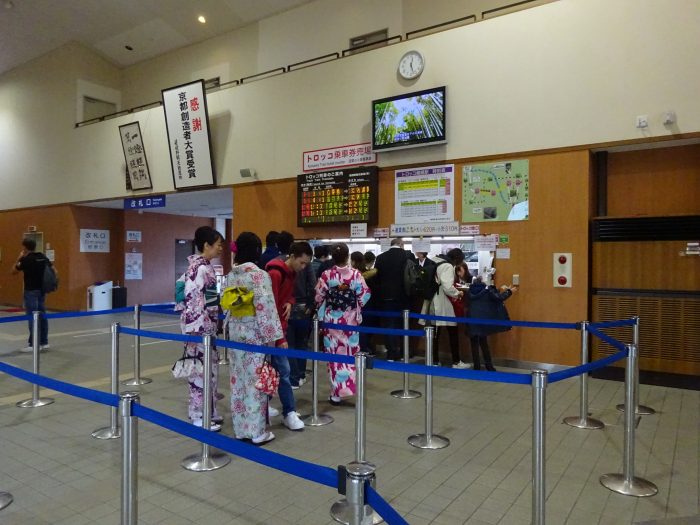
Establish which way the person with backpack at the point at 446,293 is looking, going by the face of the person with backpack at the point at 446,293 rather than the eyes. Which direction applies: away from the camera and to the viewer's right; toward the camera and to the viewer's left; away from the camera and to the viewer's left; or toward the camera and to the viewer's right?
away from the camera and to the viewer's right

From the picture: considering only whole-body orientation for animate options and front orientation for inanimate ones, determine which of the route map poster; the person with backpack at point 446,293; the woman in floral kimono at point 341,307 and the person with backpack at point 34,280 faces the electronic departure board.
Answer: the woman in floral kimono

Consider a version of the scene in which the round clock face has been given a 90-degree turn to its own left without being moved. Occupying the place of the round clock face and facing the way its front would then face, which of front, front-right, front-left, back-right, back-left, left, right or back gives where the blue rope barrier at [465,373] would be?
front-right

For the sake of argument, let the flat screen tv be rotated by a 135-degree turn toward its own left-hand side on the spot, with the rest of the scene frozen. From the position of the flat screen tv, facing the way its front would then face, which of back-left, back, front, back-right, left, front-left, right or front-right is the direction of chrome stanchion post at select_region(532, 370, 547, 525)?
right

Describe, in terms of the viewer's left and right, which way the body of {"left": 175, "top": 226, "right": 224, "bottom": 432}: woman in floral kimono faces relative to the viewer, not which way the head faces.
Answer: facing to the right of the viewer

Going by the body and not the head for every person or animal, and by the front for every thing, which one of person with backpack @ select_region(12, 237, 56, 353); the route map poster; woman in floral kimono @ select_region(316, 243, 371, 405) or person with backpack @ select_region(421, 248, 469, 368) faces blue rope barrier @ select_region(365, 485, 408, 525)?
the route map poster

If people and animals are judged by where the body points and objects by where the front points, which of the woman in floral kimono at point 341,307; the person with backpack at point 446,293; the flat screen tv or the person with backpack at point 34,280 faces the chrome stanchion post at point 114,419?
the flat screen tv

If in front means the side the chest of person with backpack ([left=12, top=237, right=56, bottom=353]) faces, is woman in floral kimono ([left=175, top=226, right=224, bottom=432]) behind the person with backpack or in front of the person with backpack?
behind

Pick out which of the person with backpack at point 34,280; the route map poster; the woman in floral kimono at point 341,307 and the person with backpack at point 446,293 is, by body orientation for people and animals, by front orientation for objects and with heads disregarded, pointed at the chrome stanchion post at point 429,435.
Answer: the route map poster

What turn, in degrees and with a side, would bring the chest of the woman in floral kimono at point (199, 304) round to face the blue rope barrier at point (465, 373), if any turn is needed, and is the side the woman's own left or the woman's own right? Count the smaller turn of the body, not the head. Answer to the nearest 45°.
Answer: approximately 45° to the woman's own right

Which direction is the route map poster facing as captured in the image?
toward the camera

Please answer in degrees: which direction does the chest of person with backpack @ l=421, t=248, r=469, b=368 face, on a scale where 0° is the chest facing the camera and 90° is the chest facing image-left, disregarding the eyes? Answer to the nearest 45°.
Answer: approximately 270°

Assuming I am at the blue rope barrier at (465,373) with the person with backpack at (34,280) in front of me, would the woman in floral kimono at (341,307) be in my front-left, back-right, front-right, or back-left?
front-right

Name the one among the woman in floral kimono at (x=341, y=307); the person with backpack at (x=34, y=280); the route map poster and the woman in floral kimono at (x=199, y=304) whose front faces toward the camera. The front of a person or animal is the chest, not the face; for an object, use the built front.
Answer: the route map poster

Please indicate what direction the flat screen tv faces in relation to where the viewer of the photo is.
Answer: facing the viewer and to the left of the viewer

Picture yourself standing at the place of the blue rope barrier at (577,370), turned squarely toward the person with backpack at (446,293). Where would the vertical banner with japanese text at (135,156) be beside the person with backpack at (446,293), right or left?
left

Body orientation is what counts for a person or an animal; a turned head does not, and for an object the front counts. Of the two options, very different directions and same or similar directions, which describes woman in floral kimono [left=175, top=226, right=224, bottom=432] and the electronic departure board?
very different directions

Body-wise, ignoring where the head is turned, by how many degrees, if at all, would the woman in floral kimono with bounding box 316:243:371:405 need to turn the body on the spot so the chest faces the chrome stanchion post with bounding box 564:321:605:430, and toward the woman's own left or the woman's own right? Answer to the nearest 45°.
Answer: approximately 90° to the woman's own right

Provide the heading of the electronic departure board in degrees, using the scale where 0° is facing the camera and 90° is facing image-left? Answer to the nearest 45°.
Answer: approximately 45°

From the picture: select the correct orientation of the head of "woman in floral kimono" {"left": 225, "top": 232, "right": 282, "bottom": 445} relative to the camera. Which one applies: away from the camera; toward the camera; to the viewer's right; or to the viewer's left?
away from the camera
